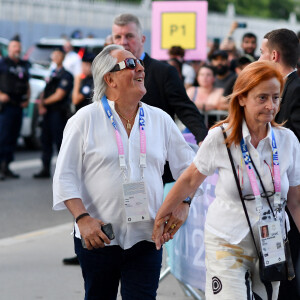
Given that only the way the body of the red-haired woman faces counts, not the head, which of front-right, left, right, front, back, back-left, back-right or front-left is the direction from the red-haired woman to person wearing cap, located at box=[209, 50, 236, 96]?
back-left

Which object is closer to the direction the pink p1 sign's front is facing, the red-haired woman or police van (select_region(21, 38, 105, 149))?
the red-haired woman

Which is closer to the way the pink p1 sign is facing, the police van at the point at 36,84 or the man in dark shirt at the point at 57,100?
the man in dark shirt

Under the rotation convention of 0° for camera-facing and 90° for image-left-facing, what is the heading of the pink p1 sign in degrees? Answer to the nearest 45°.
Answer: approximately 0°

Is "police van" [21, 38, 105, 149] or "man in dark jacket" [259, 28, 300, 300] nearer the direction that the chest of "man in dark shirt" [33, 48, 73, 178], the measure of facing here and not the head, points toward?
the man in dark jacket

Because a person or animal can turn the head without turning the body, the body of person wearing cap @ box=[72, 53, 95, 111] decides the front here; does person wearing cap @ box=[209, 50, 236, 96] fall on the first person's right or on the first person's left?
on the first person's left

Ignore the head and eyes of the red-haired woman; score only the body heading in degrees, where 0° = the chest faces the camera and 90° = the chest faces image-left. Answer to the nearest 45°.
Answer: approximately 315°
